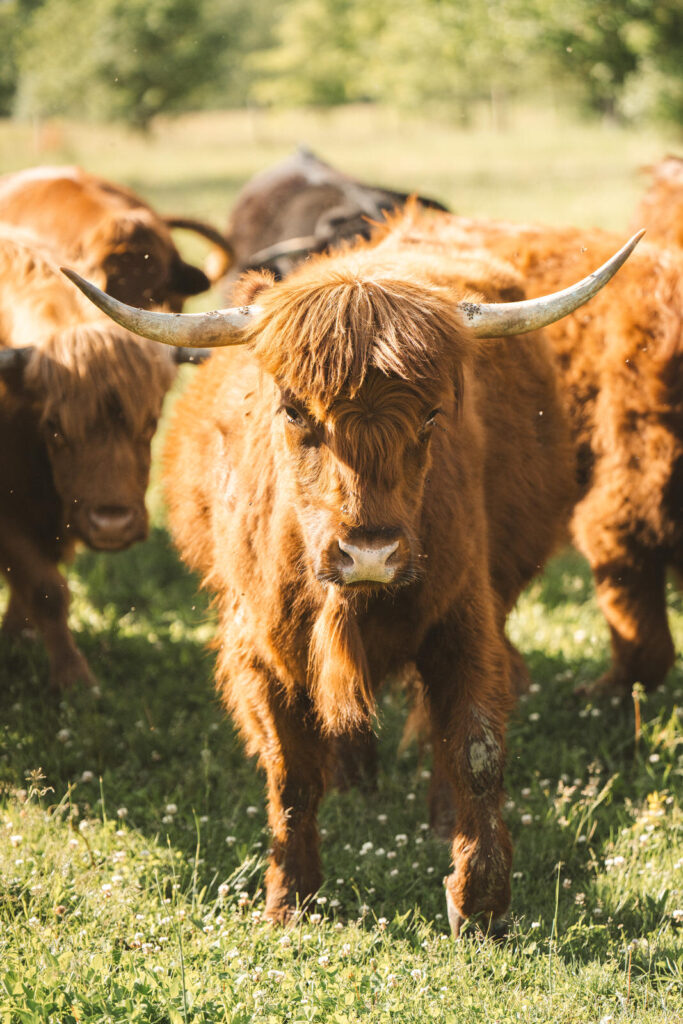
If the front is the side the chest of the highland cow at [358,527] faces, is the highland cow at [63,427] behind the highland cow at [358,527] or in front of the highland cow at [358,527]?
behind

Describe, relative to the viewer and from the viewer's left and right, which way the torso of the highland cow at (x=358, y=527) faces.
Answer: facing the viewer

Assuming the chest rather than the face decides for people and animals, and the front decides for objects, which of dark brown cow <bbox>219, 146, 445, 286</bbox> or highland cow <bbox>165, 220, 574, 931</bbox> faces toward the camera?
the highland cow

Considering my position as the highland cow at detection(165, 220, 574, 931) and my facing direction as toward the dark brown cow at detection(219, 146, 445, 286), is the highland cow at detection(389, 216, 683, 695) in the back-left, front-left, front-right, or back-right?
front-right

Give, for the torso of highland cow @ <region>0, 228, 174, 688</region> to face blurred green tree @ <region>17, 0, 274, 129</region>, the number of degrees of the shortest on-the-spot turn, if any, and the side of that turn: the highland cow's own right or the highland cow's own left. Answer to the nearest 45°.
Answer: approximately 135° to the highland cow's own left

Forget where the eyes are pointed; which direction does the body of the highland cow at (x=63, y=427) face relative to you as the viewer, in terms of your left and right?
facing the viewer and to the right of the viewer

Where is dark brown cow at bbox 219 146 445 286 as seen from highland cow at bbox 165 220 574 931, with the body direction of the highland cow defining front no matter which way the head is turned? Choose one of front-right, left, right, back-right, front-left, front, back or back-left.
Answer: back

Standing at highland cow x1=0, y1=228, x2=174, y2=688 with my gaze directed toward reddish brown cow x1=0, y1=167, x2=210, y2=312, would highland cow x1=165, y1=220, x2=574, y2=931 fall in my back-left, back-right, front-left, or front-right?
back-right

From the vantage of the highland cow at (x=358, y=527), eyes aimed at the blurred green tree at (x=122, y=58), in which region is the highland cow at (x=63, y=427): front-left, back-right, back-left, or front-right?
front-left

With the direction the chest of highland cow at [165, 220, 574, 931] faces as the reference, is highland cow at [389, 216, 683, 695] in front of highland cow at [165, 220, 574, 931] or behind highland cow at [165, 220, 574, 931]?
behind
